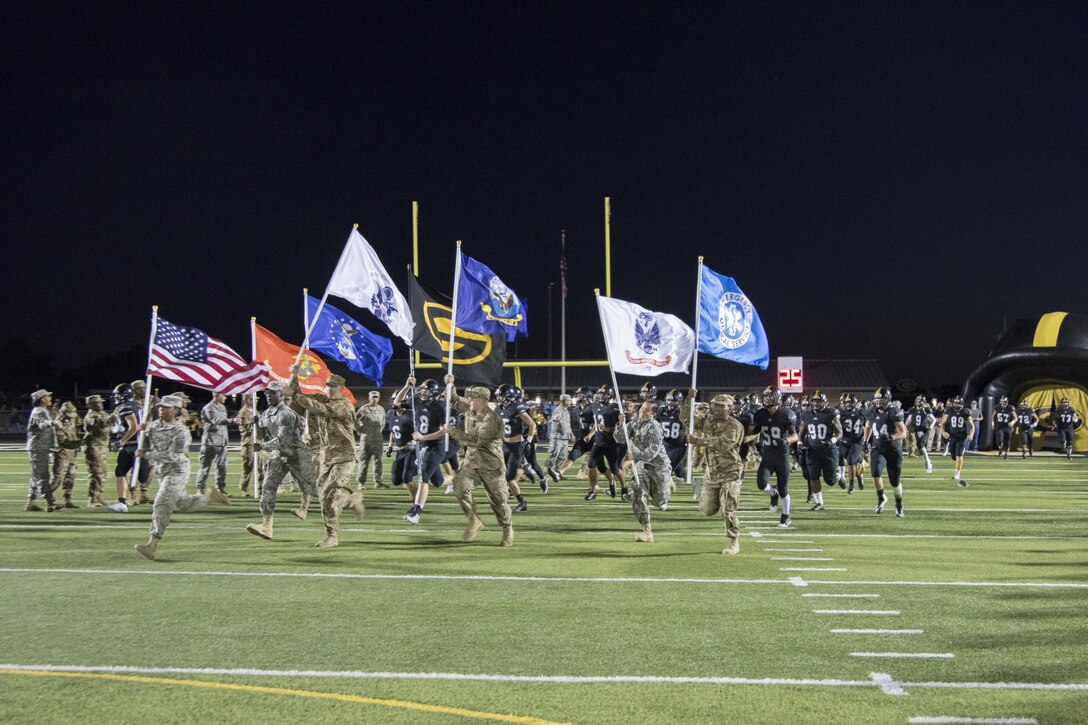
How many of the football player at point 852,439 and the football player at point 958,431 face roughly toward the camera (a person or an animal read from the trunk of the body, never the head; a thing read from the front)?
2

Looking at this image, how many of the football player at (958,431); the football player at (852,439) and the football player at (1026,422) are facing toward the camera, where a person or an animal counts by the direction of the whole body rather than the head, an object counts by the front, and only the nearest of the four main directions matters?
3

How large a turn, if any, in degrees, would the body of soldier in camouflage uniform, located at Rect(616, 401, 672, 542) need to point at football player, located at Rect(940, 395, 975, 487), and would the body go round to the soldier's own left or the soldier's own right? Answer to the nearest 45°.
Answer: approximately 180°

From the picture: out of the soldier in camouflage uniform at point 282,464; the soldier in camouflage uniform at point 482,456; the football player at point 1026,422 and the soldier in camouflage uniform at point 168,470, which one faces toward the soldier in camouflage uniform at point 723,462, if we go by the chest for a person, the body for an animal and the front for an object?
the football player

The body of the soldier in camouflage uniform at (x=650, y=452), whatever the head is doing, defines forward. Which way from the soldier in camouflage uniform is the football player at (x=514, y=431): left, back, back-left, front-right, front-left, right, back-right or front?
right

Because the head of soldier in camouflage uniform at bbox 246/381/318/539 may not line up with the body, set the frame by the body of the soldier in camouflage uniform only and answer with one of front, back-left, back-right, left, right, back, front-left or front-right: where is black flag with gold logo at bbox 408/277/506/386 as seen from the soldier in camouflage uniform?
back

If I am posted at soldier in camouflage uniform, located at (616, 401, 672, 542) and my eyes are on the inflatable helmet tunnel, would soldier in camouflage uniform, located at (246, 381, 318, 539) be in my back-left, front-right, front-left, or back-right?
back-left

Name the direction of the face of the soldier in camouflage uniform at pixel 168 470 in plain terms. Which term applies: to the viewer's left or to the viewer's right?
to the viewer's left

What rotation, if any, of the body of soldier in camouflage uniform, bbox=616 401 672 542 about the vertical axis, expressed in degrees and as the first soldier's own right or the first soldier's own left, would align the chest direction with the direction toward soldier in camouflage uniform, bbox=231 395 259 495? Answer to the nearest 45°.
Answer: approximately 90° to the first soldier's own right

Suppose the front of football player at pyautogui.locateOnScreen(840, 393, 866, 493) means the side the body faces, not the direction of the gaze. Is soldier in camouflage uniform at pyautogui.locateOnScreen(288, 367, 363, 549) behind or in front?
in front

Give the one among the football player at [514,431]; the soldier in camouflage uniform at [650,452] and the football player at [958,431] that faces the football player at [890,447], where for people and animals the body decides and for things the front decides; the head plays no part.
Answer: the football player at [958,431]

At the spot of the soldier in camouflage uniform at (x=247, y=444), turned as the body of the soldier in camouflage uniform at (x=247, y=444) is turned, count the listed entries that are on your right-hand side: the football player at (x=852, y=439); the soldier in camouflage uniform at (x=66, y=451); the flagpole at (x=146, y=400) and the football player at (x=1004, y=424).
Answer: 2

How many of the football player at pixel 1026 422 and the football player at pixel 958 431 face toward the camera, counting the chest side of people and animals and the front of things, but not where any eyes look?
2

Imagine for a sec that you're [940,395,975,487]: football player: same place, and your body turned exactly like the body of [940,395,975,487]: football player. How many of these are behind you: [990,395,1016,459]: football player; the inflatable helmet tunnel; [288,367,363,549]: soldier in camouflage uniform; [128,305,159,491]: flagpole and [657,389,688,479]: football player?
2
